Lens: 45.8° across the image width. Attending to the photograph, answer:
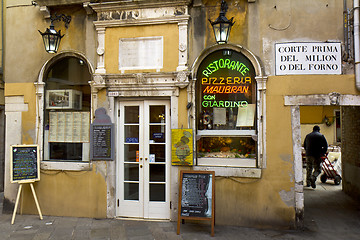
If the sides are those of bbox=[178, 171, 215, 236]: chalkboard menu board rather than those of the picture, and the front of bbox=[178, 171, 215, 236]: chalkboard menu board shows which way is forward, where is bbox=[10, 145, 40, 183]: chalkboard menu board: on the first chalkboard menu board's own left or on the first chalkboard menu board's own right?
on the first chalkboard menu board's own right

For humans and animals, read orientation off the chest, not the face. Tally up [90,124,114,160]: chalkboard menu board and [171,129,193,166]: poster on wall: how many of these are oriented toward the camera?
2

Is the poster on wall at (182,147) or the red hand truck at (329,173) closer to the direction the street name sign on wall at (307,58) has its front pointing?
the poster on wall

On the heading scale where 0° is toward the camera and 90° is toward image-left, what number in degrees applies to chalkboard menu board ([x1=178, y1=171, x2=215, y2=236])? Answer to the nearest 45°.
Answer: approximately 0°

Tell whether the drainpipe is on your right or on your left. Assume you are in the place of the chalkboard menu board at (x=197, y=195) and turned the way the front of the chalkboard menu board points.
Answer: on your left

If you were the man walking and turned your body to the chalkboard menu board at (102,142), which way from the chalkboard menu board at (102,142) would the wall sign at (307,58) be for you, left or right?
left

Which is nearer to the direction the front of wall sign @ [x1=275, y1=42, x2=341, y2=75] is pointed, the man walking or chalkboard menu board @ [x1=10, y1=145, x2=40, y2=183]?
the chalkboard menu board
